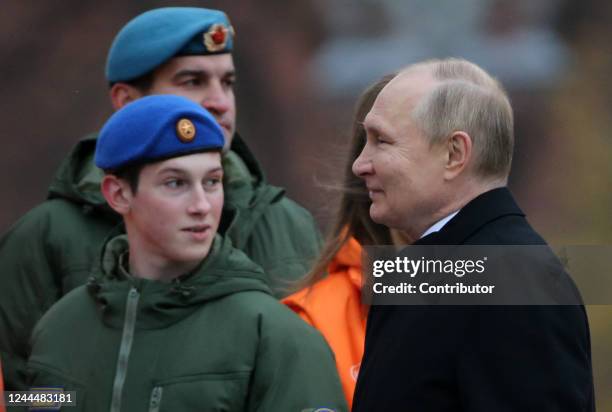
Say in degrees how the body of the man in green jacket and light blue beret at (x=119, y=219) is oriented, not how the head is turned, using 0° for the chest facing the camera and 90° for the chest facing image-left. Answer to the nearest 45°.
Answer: approximately 315°

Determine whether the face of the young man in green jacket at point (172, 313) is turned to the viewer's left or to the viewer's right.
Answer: to the viewer's right

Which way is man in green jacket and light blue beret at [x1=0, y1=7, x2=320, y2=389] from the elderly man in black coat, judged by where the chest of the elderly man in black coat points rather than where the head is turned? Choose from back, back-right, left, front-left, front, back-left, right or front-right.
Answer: front-right

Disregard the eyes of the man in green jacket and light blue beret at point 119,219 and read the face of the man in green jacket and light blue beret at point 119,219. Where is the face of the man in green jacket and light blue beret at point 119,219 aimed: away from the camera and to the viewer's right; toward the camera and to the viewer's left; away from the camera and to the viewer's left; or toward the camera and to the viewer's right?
toward the camera and to the viewer's right

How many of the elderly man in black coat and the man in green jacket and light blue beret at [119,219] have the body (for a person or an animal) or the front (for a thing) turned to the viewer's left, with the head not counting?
1

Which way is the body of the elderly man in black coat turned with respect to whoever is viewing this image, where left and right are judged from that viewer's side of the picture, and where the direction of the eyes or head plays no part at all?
facing to the left of the viewer

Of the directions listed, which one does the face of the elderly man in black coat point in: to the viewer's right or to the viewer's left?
to the viewer's left
